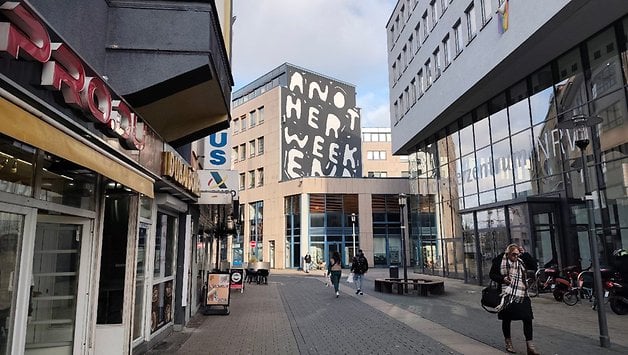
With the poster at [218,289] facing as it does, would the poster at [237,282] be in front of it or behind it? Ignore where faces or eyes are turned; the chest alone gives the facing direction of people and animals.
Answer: behind

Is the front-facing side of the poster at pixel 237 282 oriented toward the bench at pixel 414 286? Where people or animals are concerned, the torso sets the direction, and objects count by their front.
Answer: no

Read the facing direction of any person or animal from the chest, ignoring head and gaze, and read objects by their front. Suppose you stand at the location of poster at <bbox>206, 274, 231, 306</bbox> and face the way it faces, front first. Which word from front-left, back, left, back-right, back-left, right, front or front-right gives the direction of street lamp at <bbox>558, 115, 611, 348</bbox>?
front-left

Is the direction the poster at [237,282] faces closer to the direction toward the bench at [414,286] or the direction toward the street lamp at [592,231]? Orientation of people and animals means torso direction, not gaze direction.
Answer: the street lamp

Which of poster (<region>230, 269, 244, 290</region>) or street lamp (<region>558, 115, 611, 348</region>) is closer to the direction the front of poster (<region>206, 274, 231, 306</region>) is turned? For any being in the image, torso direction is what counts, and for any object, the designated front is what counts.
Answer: the street lamp

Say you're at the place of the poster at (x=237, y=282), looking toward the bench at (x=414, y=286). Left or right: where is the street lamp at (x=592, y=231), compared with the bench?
right

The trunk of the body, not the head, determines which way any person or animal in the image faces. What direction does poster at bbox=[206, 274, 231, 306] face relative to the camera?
toward the camera

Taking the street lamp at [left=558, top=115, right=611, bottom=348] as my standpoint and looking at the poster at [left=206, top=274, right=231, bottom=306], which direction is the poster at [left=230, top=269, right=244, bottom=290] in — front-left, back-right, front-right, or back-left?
front-right

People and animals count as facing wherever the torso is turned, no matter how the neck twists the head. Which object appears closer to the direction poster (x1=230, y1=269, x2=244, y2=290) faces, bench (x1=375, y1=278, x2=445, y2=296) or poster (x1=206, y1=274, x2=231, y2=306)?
the poster

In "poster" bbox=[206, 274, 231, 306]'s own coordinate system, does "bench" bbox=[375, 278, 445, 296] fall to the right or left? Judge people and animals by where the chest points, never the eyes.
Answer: on its left

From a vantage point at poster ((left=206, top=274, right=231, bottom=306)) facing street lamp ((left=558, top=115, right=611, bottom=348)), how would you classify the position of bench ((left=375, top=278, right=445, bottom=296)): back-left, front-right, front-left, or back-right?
front-left

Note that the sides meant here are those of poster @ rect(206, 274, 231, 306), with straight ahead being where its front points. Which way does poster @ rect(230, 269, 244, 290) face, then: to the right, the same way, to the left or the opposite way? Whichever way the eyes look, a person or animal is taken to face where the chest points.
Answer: the same way

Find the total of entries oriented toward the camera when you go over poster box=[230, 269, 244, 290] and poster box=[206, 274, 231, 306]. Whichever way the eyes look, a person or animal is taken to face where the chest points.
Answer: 2

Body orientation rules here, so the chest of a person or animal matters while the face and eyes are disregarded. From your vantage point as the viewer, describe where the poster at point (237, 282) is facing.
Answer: facing the viewer

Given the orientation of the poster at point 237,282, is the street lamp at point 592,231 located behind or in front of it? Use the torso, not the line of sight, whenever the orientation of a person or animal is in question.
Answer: in front

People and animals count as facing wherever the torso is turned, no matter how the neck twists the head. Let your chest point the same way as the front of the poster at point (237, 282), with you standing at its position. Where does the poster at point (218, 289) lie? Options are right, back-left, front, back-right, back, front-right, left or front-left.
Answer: front
